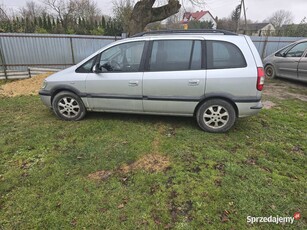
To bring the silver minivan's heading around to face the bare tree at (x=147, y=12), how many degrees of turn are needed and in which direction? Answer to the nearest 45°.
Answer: approximately 90° to its right

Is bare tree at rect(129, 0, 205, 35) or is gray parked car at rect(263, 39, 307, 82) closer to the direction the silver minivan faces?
the bare tree

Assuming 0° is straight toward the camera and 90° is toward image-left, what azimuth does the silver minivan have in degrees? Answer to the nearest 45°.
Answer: approximately 90°

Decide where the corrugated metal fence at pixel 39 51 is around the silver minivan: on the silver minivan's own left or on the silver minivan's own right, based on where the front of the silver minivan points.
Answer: on the silver minivan's own right

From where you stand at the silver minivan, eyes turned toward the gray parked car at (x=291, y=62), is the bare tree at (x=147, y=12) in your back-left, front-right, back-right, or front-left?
front-left

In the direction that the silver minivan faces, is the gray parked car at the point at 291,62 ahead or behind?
behind

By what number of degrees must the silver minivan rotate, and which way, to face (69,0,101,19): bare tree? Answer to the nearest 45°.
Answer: approximately 90° to its right

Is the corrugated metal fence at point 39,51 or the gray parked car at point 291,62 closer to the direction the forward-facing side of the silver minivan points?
the corrugated metal fence

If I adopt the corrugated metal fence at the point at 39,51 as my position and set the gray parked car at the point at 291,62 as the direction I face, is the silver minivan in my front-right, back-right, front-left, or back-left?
front-right

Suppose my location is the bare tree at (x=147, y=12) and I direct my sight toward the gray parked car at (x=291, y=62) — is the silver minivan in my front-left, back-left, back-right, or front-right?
front-right

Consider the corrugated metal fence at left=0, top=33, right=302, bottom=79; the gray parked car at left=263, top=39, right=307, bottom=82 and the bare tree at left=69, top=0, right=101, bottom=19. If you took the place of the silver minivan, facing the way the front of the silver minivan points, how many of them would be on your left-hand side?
0

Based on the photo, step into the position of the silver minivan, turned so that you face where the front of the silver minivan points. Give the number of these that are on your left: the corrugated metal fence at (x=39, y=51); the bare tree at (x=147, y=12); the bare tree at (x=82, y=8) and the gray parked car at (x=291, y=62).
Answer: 0

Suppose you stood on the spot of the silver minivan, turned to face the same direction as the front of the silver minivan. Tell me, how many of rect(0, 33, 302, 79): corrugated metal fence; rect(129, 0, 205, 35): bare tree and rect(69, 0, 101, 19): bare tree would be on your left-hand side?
0
